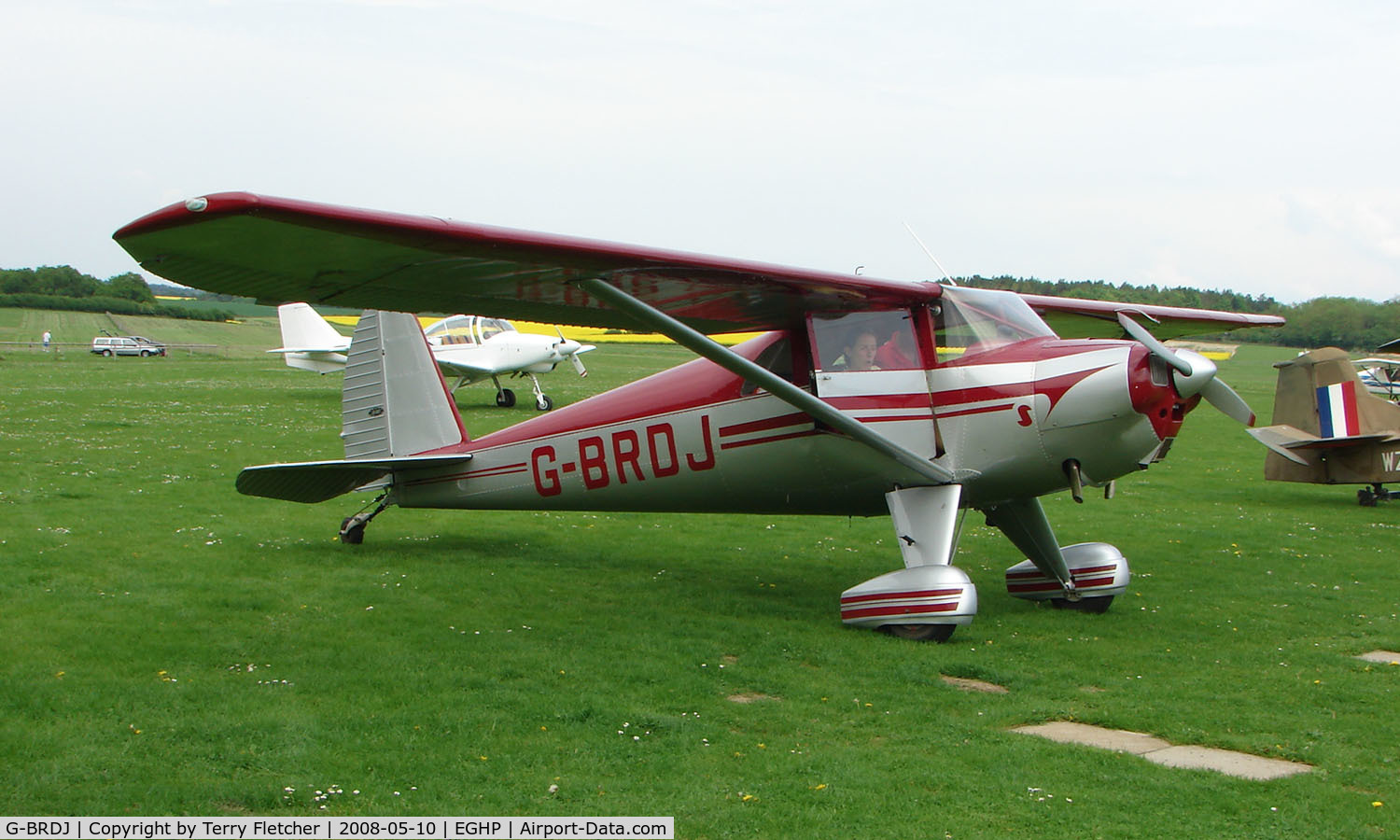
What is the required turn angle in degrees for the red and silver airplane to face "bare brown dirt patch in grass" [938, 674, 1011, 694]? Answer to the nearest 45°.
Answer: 0° — it already faces it

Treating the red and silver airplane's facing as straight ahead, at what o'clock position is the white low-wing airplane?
The white low-wing airplane is roughly at 7 o'clock from the red and silver airplane.

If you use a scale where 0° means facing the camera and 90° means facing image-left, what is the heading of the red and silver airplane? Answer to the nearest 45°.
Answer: approximately 315°

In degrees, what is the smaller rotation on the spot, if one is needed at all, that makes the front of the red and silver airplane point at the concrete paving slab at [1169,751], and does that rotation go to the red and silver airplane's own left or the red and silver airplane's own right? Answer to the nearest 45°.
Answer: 0° — it already faces it

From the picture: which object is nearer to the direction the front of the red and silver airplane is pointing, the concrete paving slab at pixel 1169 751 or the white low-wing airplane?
the concrete paving slab
